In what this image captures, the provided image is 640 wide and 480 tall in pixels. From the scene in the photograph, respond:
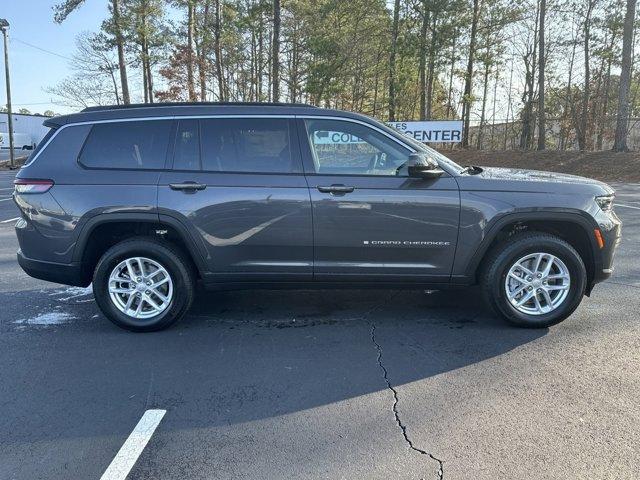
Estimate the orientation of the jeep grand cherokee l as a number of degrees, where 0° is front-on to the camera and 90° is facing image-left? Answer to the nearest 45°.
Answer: approximately 270°

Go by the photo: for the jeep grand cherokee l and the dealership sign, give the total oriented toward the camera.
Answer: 1

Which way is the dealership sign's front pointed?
toward the camera

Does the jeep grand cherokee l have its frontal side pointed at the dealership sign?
no

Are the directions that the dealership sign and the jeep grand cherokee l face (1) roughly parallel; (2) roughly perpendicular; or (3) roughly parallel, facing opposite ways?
roughly perpendicular

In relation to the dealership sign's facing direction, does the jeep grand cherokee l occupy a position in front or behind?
in front

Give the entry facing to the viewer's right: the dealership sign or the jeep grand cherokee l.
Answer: the jeep grand cherokee l
